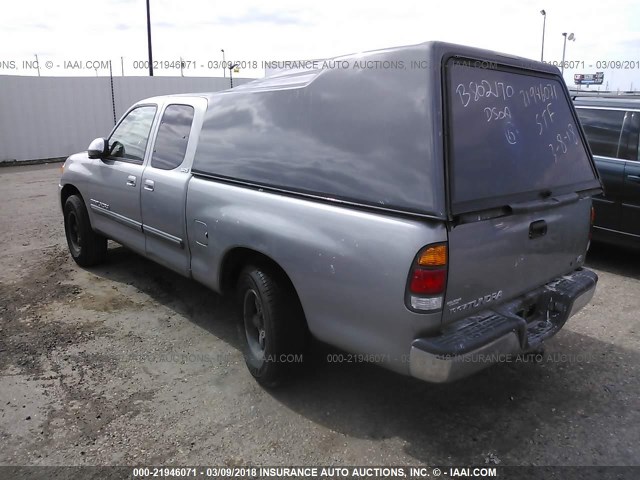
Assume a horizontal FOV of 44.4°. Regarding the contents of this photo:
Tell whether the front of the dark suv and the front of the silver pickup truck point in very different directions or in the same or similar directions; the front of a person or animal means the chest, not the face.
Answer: very different directions

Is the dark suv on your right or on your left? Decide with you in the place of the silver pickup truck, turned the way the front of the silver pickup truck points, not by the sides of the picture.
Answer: on your right

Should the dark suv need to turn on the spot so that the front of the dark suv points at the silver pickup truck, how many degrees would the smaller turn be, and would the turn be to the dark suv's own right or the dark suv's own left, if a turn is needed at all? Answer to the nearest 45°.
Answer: approximately 90° to the dark suv's own right

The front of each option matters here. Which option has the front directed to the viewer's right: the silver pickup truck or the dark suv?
the dark suv

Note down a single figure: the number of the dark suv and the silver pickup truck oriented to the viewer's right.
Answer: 1

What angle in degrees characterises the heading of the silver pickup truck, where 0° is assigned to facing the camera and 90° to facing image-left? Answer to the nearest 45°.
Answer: approximately 135°

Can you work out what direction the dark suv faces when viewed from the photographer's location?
facing to the right of the viewer
